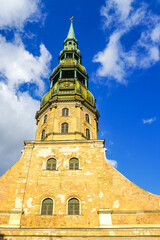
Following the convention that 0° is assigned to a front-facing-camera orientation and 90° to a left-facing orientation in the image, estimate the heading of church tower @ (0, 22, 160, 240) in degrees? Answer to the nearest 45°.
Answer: approximately 0°
